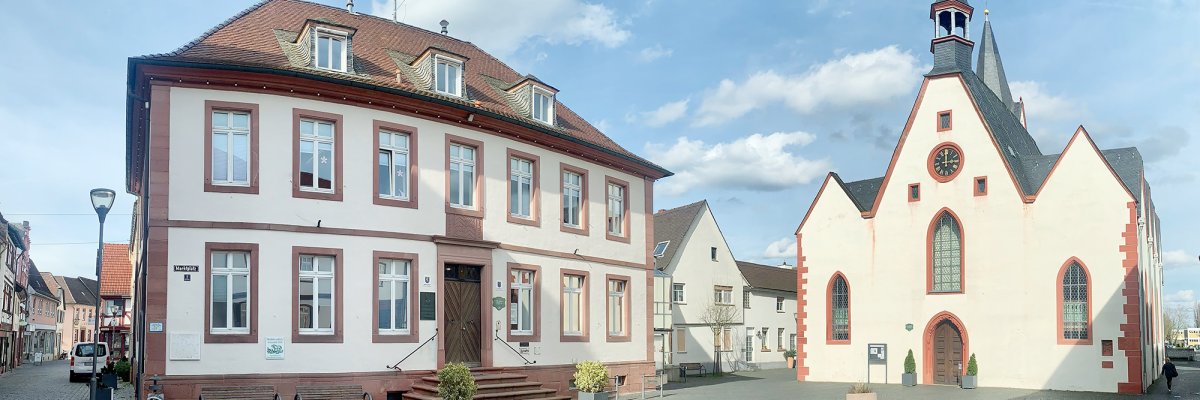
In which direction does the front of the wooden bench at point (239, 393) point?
toward the camera

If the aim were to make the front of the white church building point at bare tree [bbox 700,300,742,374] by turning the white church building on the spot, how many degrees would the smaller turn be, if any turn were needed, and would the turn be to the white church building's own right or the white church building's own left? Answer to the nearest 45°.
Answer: approximately 135° to the white church building's own right

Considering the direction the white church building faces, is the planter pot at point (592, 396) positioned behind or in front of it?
in front

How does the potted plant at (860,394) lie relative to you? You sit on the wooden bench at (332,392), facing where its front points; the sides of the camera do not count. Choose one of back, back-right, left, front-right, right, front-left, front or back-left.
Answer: left

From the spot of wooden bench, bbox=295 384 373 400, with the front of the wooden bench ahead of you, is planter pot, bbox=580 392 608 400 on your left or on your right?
on your left

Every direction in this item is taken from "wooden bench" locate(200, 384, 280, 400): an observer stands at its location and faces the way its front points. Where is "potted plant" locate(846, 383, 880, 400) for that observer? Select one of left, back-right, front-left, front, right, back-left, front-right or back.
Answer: left

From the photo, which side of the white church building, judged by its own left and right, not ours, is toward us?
front

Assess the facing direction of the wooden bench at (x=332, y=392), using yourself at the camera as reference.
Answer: facing the viewer

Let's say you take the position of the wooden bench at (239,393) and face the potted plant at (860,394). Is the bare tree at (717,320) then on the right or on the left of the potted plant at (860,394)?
left

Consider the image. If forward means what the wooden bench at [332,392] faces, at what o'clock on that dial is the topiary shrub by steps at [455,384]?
The topiary shrub by steps is roughly at 10 o'clock from the wooden bench.

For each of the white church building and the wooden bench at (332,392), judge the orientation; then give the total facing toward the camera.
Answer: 2

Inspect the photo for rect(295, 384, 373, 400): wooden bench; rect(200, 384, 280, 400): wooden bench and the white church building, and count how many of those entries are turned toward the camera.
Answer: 3

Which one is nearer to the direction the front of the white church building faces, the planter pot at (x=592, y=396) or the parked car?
the planter pot
